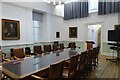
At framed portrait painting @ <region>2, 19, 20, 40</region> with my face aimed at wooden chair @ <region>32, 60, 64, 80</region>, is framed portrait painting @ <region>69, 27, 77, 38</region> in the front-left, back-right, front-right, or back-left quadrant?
back-left

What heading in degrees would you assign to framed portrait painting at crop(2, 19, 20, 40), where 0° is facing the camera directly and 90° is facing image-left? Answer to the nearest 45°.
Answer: approximately 0°

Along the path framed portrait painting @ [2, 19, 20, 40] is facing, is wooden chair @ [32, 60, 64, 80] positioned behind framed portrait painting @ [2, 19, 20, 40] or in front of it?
in front

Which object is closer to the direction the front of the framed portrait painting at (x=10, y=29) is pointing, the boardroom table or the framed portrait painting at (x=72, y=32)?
the boardroom table

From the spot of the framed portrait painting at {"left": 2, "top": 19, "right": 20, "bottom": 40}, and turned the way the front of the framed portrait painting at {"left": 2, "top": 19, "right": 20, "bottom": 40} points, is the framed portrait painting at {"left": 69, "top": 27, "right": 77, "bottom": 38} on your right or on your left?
on your left

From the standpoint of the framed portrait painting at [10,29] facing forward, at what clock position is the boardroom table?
The boardroom table is roughly at 12 o'clock from the framed portrait painting.
